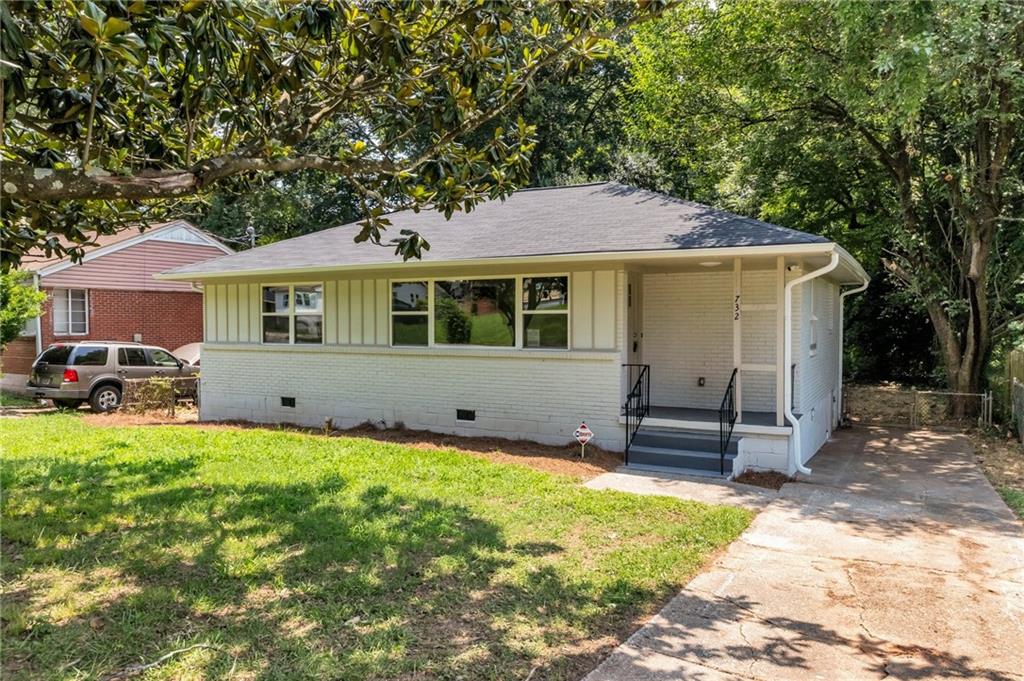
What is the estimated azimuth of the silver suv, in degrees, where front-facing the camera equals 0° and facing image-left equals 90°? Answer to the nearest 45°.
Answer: approximately 225°

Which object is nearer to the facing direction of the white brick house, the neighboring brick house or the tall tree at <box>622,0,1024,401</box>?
the neighboring brick house

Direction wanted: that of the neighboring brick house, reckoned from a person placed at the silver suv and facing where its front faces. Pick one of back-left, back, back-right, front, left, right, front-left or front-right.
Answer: front-left

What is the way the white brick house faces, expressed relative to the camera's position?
facing the viewer and to the left of the viewer

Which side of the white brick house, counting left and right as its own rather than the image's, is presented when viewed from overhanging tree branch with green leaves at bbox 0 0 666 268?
front

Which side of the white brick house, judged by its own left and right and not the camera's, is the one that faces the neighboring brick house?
right

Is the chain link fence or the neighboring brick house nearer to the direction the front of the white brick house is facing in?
the neighboring brick house

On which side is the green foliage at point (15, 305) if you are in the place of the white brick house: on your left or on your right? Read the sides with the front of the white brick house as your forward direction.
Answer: on your right

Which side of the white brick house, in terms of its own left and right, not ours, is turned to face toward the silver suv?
right

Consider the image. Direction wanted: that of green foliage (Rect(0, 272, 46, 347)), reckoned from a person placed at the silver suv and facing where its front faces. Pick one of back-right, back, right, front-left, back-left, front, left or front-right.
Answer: left

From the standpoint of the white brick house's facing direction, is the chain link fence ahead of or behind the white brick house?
behind
